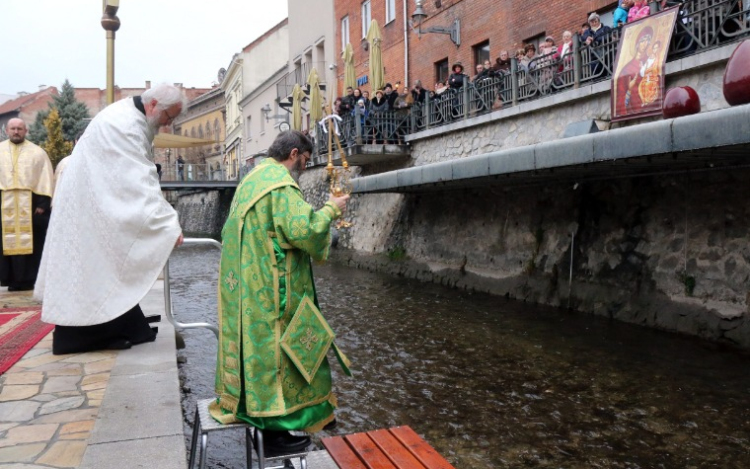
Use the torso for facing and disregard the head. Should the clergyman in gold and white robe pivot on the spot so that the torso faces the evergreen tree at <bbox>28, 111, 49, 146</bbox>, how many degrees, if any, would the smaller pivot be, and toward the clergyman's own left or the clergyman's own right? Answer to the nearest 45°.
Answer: approximately 180°

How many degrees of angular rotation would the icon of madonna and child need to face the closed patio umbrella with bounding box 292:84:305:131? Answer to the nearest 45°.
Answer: approximately 90° to its right

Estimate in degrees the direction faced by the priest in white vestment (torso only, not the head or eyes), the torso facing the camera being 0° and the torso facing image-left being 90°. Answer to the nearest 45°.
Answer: approximately 270°

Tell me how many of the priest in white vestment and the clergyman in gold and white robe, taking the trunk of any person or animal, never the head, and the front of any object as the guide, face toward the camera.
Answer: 1

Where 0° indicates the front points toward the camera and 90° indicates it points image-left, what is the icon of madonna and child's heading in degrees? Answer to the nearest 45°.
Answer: approximately 45°

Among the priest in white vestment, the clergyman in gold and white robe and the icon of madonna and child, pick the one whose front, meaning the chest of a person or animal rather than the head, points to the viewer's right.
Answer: the priest in white vestment

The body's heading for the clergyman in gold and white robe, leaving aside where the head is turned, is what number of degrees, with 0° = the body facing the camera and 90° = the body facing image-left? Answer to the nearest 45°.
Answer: approximately 0°
